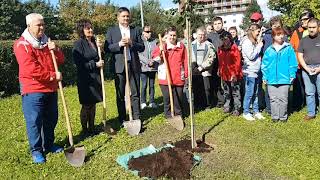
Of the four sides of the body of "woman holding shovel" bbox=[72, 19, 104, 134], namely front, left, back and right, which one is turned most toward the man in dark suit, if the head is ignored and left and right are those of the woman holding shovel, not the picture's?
left

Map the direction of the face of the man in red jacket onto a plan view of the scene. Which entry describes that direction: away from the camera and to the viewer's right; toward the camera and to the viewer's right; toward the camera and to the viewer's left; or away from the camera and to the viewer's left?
toward the camera and to the viewer's right

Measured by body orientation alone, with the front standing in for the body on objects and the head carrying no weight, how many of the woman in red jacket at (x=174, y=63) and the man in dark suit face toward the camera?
2

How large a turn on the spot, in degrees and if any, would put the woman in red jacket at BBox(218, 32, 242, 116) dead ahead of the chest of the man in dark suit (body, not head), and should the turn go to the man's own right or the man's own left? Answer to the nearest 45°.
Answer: approximately 90° to the man's own left

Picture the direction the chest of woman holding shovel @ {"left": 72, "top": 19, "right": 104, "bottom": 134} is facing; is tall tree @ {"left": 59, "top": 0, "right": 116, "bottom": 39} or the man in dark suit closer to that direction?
the man in dark suit

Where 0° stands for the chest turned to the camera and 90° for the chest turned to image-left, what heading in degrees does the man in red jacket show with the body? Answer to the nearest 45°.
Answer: approximately 315°

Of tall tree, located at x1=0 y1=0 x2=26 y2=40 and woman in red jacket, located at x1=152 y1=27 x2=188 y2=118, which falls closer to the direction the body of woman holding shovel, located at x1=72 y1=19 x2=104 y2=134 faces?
the woman in red jacket
